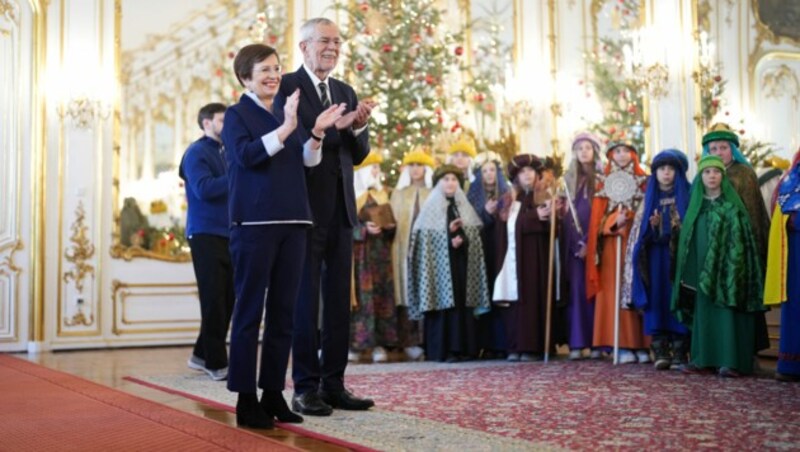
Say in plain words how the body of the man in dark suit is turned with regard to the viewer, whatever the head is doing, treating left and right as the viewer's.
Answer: facing the viewer and to the right of the viewer

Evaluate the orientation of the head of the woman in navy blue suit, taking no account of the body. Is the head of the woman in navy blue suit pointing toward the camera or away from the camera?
toward the camera

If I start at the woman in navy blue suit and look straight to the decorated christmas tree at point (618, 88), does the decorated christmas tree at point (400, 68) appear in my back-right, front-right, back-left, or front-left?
front-left

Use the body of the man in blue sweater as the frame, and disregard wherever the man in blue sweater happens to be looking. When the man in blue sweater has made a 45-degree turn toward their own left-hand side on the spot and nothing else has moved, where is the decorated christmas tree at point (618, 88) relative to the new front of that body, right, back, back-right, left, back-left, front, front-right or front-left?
front

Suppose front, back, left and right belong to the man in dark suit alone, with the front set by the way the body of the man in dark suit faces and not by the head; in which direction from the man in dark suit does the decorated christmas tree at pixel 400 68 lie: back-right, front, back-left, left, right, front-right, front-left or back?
back-left

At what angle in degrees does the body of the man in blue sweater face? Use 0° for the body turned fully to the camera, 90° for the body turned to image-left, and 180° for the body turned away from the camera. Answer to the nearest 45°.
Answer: approximately 270°

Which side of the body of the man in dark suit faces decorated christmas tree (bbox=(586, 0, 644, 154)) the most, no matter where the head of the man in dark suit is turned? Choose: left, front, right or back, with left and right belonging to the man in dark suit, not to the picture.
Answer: left

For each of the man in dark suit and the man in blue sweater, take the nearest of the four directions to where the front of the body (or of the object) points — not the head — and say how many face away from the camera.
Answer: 0

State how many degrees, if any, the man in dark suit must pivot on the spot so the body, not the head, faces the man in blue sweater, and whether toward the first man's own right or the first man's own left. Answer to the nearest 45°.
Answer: approximately 180°

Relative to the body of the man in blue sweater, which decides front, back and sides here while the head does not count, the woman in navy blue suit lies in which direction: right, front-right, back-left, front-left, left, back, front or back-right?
right
